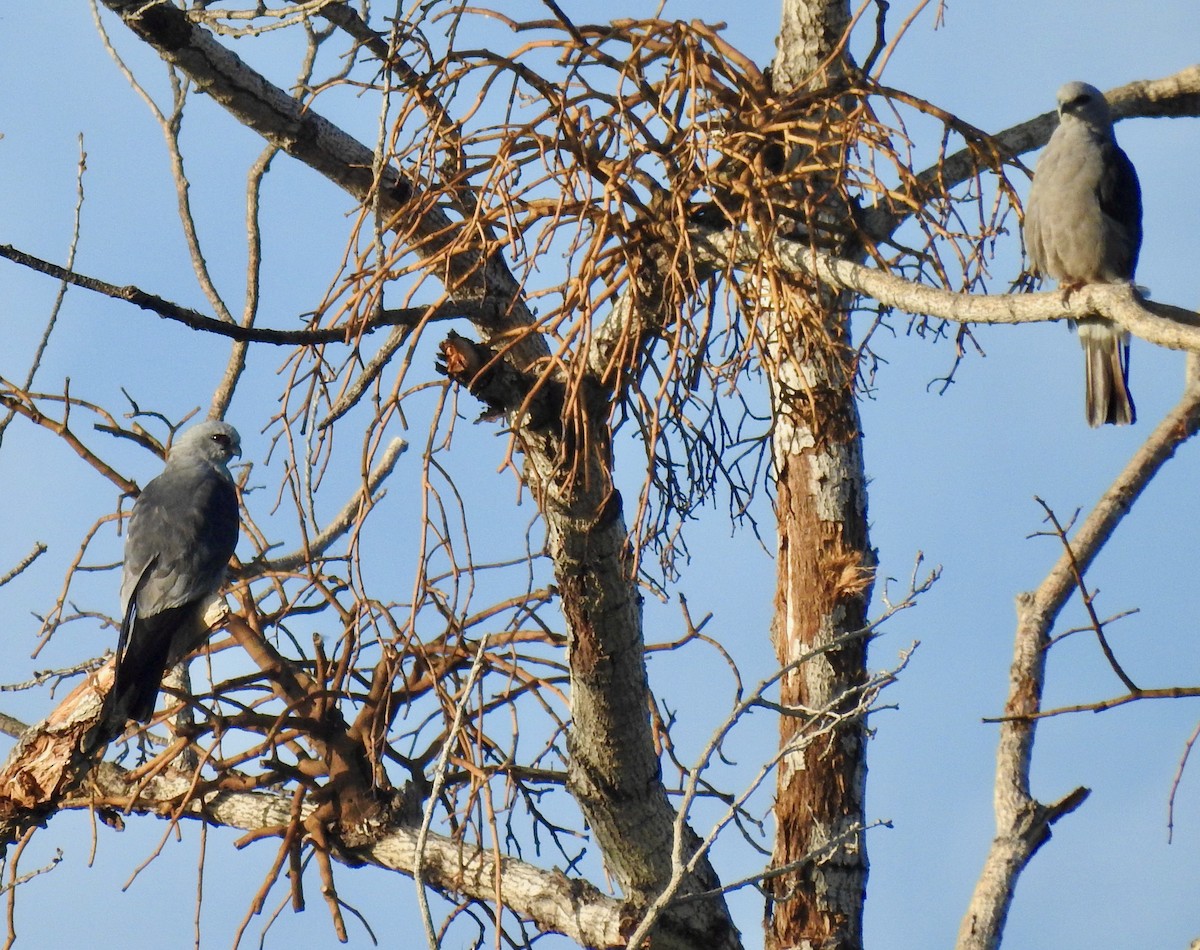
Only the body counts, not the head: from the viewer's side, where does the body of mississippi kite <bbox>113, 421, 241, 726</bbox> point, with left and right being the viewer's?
facing away from the viewer and to the right of the viewer

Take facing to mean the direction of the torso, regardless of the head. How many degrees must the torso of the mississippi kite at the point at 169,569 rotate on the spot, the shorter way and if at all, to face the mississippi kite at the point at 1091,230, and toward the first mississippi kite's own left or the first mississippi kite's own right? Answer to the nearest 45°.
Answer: approximately 90° to the first mississippi kite's own right

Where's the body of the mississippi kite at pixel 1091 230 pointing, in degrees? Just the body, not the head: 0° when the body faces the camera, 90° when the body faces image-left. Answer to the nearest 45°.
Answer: approximately 45°

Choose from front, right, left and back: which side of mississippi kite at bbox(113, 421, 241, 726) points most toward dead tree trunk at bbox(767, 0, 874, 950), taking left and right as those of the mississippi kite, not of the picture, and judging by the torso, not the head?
right

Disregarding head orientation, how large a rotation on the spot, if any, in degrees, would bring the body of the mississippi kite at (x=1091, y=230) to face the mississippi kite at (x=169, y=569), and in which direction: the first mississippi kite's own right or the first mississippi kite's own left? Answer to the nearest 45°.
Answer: approximately 45° to the first mississippi kite's own right
